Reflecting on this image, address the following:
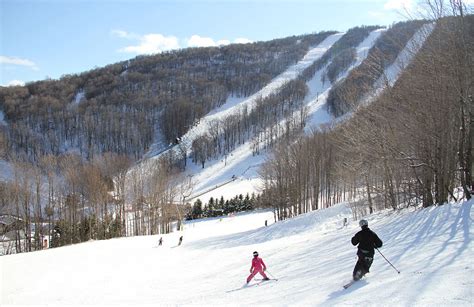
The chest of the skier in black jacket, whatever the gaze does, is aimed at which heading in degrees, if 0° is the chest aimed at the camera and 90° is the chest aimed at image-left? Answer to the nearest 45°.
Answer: approximately 180°
